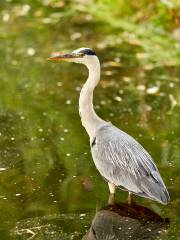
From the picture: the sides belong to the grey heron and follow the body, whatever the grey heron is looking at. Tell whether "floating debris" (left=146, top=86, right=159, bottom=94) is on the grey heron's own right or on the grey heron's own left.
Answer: on the grey heron's own right

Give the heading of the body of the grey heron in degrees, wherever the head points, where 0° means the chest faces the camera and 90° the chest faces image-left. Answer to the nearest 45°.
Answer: approximately 90°
